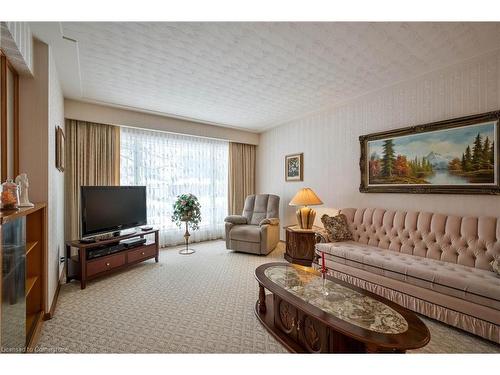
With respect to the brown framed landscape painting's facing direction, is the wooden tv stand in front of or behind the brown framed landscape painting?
in front

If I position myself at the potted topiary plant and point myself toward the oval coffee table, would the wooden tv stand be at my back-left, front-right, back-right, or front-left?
front-right

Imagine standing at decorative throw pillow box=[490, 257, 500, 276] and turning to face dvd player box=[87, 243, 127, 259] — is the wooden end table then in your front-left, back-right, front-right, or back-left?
front-right

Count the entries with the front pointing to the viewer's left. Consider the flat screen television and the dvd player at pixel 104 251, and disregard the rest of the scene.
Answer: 0

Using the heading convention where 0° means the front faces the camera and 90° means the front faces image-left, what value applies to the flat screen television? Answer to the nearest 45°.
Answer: approximately 315°

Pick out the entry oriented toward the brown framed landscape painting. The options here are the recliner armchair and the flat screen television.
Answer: the flat screen television

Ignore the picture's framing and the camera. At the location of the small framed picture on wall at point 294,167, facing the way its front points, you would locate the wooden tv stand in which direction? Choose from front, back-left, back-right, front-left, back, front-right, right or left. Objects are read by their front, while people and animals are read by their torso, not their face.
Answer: front

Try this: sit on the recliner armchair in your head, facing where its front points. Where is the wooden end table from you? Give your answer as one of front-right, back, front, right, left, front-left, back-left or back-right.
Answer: left

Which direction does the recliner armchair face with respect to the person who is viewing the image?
facing the viewer and to the left of the viewer

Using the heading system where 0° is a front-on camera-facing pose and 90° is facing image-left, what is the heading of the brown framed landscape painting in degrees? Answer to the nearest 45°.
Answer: approximately 45°

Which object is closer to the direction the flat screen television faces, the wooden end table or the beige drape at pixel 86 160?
the wooden end table

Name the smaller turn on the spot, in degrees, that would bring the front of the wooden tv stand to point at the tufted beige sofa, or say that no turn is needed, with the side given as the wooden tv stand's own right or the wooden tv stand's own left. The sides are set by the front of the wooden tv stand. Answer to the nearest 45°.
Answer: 0° — it already faces it

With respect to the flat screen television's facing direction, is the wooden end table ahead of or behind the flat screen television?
ahead
